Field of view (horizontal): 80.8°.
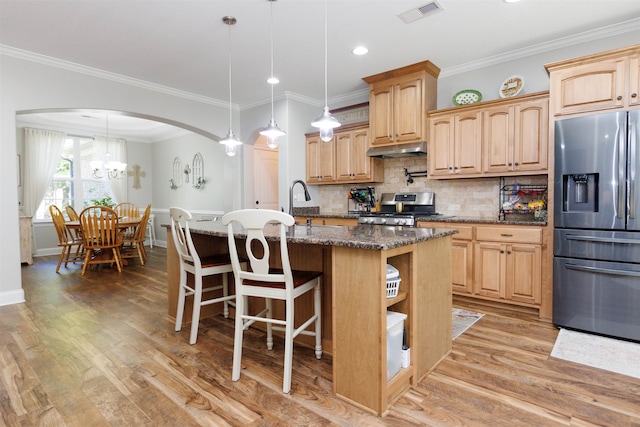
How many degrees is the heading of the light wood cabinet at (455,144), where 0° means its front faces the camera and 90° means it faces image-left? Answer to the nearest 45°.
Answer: approximately 0°

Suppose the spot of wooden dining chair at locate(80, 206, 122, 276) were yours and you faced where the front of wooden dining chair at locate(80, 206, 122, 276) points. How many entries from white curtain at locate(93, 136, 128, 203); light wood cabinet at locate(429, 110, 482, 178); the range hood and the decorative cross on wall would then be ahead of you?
2

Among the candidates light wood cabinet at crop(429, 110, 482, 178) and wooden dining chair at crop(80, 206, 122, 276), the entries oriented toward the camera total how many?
1

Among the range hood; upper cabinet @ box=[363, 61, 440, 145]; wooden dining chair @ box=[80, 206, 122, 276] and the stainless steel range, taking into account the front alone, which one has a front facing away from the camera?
the wooden dining chair

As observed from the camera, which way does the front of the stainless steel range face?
facing the viewer and to the left of the viewer

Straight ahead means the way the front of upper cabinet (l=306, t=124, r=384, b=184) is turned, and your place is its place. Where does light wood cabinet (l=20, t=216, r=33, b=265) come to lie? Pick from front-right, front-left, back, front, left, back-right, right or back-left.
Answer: front-right

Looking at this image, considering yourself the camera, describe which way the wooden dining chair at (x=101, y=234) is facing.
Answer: facing away from the viewer

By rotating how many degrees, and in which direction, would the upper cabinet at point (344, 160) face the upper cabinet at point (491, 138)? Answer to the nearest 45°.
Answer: approximately 90° to its left

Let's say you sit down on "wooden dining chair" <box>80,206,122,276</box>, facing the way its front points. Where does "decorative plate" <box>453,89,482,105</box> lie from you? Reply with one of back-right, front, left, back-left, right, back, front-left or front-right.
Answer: back-right

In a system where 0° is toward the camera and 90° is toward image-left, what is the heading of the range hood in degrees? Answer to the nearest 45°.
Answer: approximately 45°

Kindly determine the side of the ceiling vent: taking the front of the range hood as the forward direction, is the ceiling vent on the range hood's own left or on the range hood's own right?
on the range hood's own left

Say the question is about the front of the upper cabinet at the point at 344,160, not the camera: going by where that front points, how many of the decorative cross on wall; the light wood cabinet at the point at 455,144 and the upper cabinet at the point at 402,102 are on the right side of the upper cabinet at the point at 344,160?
1
